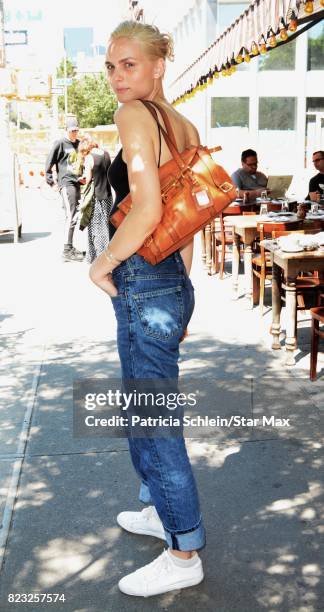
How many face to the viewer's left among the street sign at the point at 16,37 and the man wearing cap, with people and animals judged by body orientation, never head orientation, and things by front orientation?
0

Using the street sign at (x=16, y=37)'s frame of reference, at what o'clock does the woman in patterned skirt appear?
The woman in patterned skirt is roughly at 12 o'clock from the street sign.

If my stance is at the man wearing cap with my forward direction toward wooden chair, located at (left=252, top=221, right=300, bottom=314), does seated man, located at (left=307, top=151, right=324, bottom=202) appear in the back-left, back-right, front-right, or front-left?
front-left

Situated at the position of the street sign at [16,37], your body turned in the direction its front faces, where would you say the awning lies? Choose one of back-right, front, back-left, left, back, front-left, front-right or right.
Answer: front

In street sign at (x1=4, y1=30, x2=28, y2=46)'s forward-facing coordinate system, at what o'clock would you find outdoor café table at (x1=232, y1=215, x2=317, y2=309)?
The outdoor café table is roughly at 12 o'clock from the street sign.

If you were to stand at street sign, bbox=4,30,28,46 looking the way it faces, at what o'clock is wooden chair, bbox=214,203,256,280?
The wooden chair is roughly at 12 o'clock from the street sign.

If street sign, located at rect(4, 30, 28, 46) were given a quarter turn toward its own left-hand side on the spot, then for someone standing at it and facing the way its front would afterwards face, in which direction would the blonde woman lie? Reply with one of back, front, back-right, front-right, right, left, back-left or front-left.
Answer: right

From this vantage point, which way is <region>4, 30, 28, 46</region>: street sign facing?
toward the camera

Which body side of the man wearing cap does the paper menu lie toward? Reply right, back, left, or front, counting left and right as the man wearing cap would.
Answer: left

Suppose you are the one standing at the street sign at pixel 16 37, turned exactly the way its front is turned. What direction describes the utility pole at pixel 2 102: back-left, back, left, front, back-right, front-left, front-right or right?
front

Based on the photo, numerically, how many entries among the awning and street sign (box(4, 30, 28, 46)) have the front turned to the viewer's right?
0

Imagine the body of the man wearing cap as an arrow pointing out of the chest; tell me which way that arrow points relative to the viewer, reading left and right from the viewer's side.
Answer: facing the viewer and to the right of the viewer

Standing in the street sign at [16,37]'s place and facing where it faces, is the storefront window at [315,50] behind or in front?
in front

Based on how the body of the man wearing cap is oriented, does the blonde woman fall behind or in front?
in front
